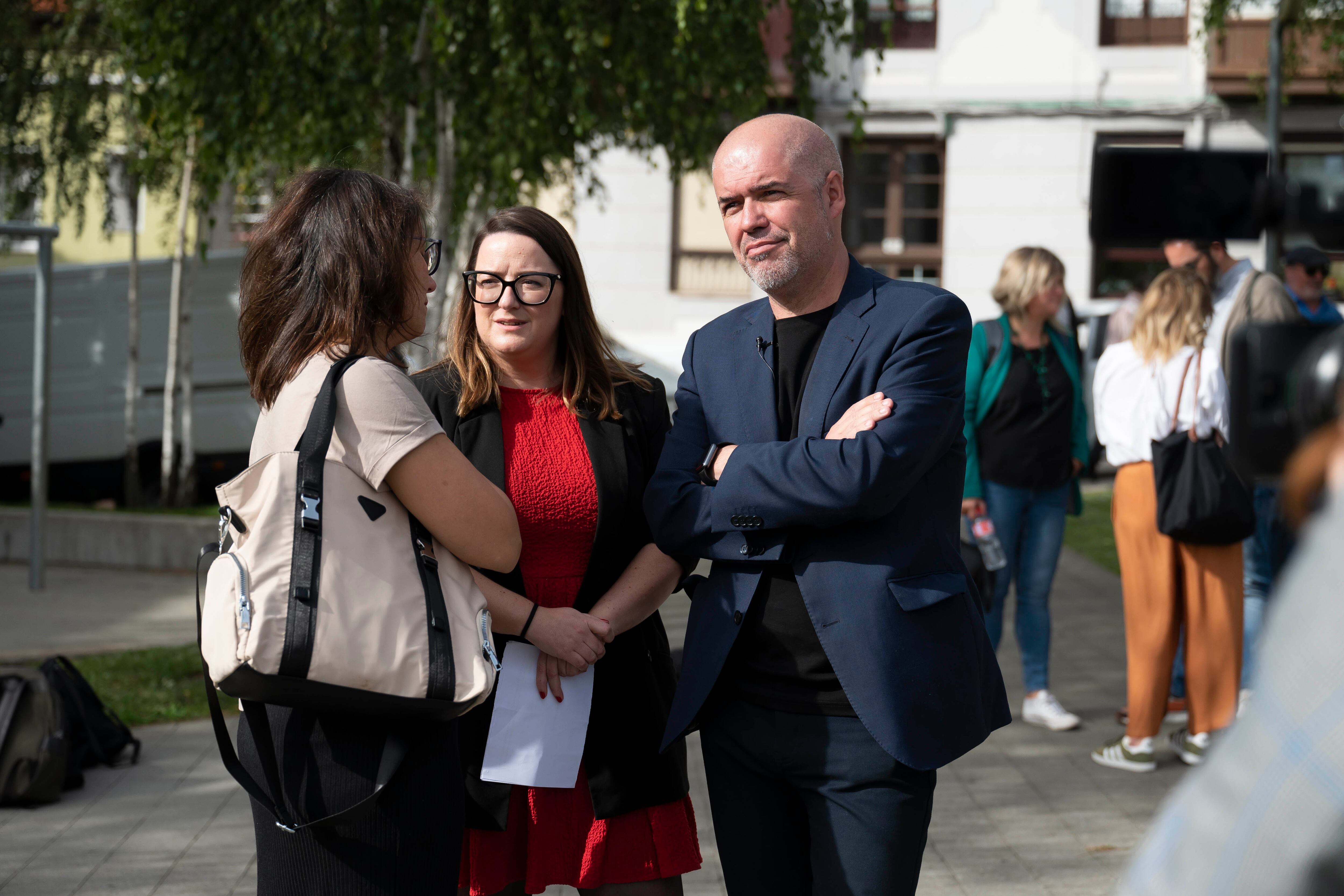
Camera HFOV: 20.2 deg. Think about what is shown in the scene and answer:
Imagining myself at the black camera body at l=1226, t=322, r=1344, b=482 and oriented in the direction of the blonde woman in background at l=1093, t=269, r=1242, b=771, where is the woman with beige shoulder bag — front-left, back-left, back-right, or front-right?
front-left

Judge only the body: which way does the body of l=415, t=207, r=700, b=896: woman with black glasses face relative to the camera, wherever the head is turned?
toward the camera

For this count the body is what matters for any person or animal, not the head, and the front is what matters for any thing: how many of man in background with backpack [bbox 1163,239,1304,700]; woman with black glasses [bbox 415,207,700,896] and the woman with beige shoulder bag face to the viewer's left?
1

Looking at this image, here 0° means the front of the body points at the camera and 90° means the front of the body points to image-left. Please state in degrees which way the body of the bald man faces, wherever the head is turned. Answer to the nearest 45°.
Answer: approximately 45°

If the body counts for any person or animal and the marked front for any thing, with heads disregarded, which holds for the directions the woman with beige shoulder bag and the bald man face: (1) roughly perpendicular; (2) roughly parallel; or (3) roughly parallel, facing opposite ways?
roughly parallel, facing opposite ways

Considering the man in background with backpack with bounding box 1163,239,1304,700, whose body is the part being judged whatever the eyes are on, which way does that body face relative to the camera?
to the viewer's left

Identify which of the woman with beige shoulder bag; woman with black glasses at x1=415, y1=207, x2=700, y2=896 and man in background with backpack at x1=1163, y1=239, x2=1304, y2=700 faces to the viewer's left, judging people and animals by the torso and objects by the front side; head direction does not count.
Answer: the man in background with backpack
